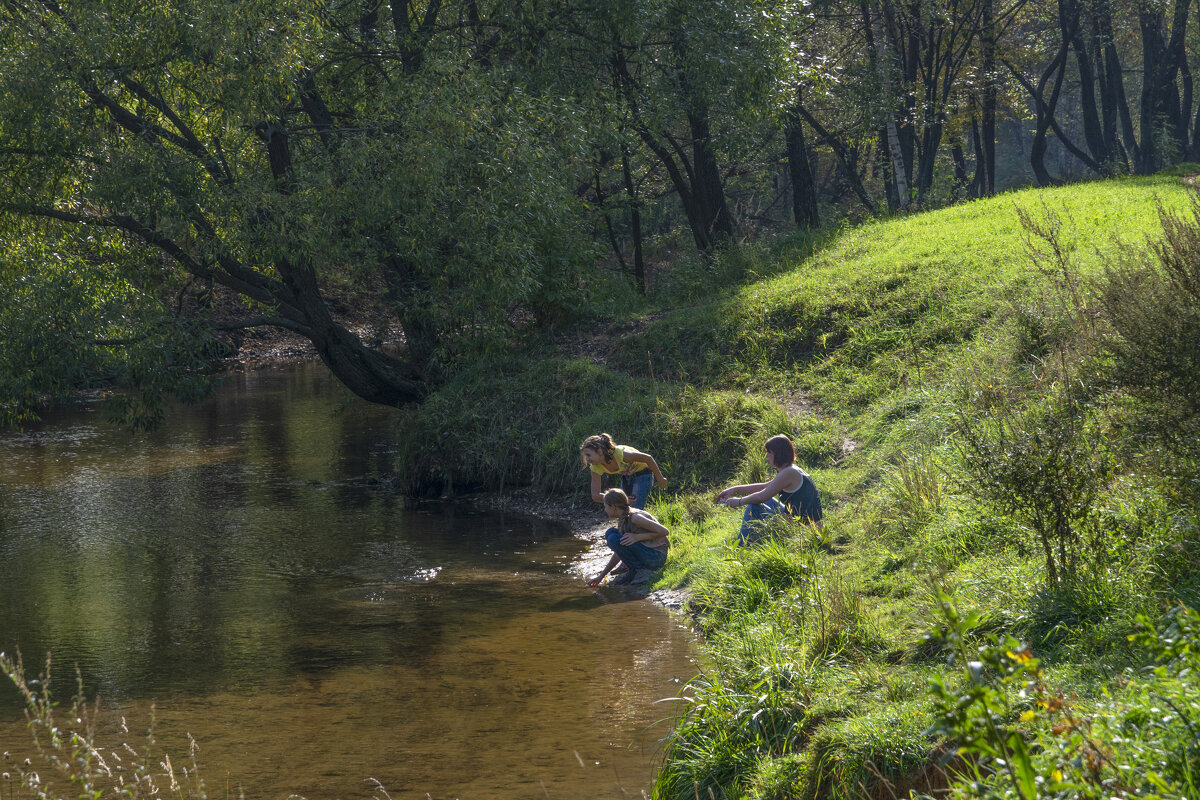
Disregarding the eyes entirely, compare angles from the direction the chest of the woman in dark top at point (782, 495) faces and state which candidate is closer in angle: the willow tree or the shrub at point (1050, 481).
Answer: the willow tree

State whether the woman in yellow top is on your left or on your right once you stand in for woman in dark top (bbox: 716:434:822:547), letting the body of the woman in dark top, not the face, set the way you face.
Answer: on your right

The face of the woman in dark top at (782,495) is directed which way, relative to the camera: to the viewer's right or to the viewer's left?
to the viewer's left

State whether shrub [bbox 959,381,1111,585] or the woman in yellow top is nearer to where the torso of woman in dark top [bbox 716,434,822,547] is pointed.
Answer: the woman in yellow top

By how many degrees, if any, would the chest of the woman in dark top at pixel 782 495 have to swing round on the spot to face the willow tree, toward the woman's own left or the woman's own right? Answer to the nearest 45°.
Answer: approximately 45° to the woman's own right

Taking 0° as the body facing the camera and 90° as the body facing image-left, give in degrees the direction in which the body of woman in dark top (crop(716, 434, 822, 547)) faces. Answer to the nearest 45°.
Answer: approximately 90°
